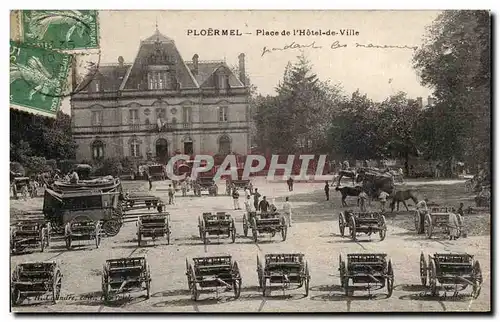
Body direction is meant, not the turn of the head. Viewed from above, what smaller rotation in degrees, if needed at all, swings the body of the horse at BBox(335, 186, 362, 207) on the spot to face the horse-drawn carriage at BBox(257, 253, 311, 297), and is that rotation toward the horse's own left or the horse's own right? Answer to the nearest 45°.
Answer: approximately 45° to the horse's own left

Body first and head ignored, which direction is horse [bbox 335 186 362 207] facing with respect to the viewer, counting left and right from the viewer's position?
facing to the left of the viewer

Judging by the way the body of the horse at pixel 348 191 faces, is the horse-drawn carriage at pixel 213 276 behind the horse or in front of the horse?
in front

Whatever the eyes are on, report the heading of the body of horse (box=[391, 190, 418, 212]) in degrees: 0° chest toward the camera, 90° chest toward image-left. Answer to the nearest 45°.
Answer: approximately 270°

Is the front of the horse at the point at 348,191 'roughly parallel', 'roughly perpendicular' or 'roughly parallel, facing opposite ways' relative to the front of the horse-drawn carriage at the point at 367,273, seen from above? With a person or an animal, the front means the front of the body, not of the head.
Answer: roughly perpendicular

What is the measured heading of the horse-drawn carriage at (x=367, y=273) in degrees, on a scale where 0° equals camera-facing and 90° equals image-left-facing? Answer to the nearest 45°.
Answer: approximately 0°
